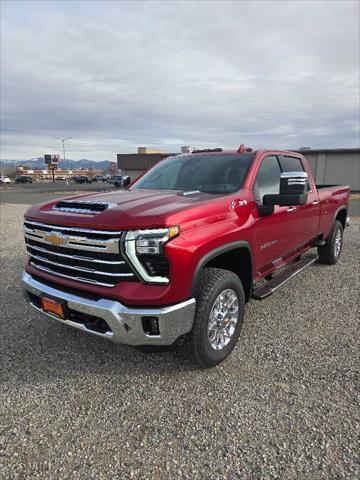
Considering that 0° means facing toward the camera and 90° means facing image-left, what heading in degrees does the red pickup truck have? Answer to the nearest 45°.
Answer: approximately 45°

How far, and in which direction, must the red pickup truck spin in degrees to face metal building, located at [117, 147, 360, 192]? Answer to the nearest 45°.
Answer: approximately 180°
